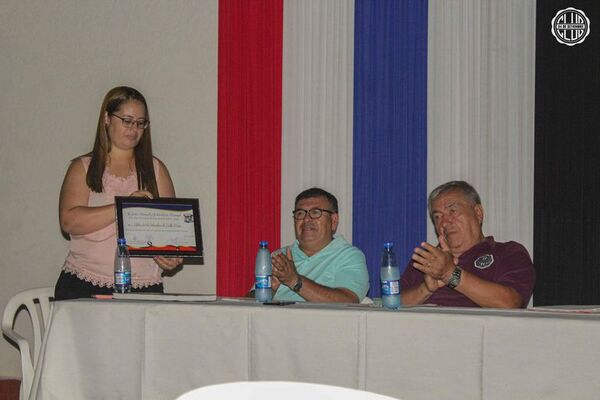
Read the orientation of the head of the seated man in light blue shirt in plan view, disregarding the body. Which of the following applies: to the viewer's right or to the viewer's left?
to the viewer's left

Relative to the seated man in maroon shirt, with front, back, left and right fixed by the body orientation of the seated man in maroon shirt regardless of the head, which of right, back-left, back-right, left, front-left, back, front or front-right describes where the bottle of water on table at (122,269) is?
front-right

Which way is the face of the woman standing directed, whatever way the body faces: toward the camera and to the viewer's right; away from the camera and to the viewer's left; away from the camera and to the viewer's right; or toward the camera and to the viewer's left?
toward the camera and to the viewer's right

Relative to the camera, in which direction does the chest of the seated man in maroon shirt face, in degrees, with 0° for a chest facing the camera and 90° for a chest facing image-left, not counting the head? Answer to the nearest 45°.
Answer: approximately 45°

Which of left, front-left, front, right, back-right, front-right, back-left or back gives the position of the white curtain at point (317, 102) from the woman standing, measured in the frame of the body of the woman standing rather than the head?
left

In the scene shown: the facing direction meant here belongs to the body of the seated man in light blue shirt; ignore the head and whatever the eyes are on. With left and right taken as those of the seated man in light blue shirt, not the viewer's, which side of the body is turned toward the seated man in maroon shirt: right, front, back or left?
left

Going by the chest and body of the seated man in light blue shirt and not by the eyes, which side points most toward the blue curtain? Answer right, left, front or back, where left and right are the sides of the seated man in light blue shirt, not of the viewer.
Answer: back

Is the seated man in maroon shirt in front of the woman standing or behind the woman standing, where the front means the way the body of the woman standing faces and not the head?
in front

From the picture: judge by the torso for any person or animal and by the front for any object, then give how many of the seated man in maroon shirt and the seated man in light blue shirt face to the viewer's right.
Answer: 0

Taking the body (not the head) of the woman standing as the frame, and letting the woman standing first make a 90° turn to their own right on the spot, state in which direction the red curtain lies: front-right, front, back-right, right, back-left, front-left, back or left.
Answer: back
